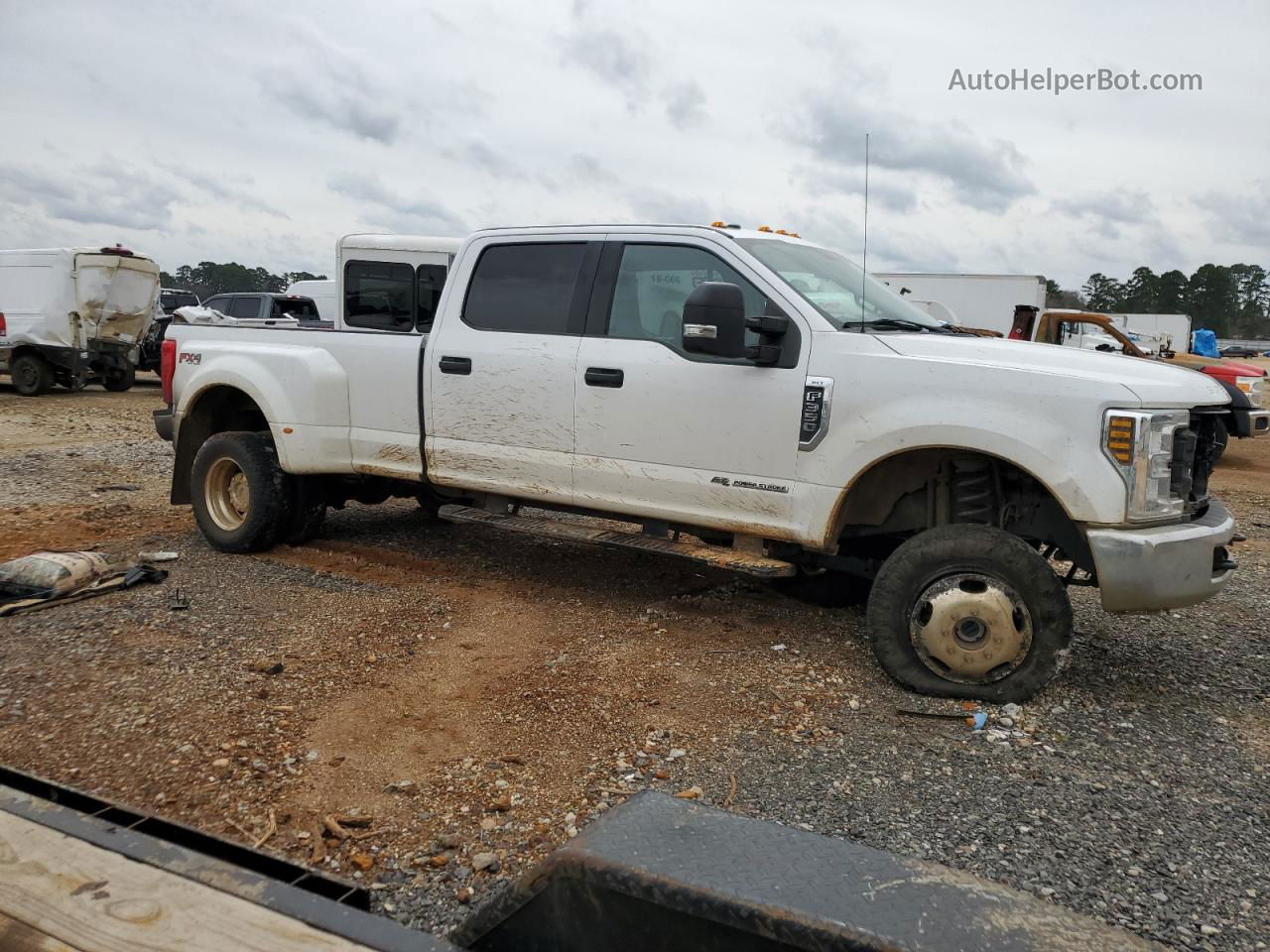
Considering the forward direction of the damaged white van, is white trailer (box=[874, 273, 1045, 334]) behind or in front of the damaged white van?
behind

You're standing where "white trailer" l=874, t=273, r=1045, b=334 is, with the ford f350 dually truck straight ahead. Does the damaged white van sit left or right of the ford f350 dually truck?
right

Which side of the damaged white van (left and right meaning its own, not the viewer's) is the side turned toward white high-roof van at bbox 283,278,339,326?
right

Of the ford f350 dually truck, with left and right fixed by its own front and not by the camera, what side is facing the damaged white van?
back

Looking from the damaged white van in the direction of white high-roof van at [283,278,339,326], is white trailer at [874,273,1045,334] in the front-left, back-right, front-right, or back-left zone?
front-right

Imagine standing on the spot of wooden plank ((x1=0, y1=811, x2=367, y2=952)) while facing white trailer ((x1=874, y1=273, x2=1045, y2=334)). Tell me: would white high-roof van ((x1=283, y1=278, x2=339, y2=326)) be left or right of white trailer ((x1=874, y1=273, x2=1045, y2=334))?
left

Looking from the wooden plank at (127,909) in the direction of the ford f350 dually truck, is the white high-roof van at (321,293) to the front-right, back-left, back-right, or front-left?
front-left

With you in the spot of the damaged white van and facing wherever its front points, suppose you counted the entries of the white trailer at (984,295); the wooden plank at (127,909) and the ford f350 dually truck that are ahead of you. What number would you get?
0

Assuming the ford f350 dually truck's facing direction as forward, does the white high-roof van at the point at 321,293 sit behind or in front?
behind

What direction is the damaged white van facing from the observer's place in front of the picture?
facing away from the viewer and to the left of the viewer

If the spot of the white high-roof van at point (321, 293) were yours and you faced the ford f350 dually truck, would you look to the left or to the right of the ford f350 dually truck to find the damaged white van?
right

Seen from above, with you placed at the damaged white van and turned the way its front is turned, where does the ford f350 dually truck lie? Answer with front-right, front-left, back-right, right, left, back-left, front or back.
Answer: back-left

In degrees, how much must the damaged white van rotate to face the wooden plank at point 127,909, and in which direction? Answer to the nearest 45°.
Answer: approximately 135° to its left

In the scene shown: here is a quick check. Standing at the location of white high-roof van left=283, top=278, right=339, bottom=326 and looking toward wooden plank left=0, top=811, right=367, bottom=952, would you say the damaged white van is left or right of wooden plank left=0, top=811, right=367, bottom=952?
right

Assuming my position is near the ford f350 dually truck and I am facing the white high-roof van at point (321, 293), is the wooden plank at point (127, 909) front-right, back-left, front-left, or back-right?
back-left
